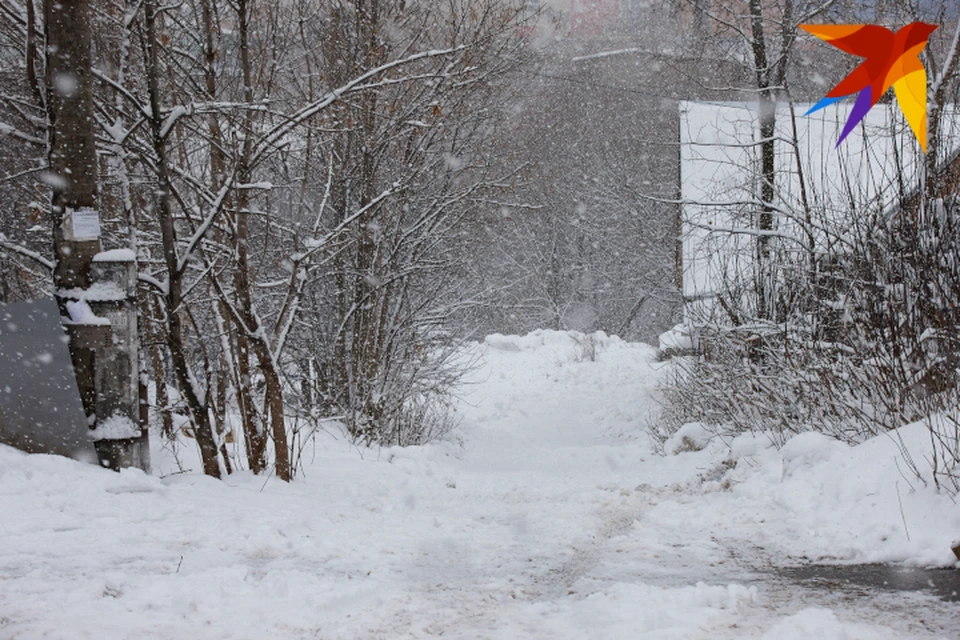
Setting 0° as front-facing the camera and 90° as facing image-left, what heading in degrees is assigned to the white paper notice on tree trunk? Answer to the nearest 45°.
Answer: approximately 0°

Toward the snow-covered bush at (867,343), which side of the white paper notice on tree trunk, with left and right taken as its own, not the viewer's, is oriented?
left
